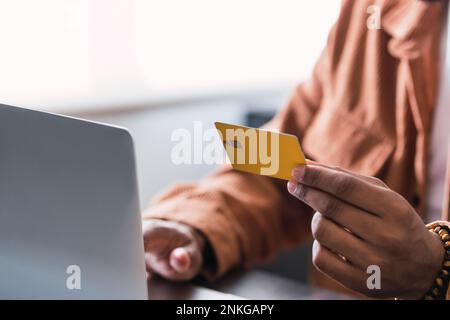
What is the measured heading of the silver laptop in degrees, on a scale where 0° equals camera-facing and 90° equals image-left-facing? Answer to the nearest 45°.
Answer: approximately 225°
